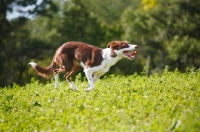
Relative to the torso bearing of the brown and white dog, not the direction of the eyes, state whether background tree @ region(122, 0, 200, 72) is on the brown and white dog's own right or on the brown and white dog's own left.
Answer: on the brown and white dog's own left

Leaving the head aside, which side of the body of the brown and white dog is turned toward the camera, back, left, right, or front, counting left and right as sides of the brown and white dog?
right
